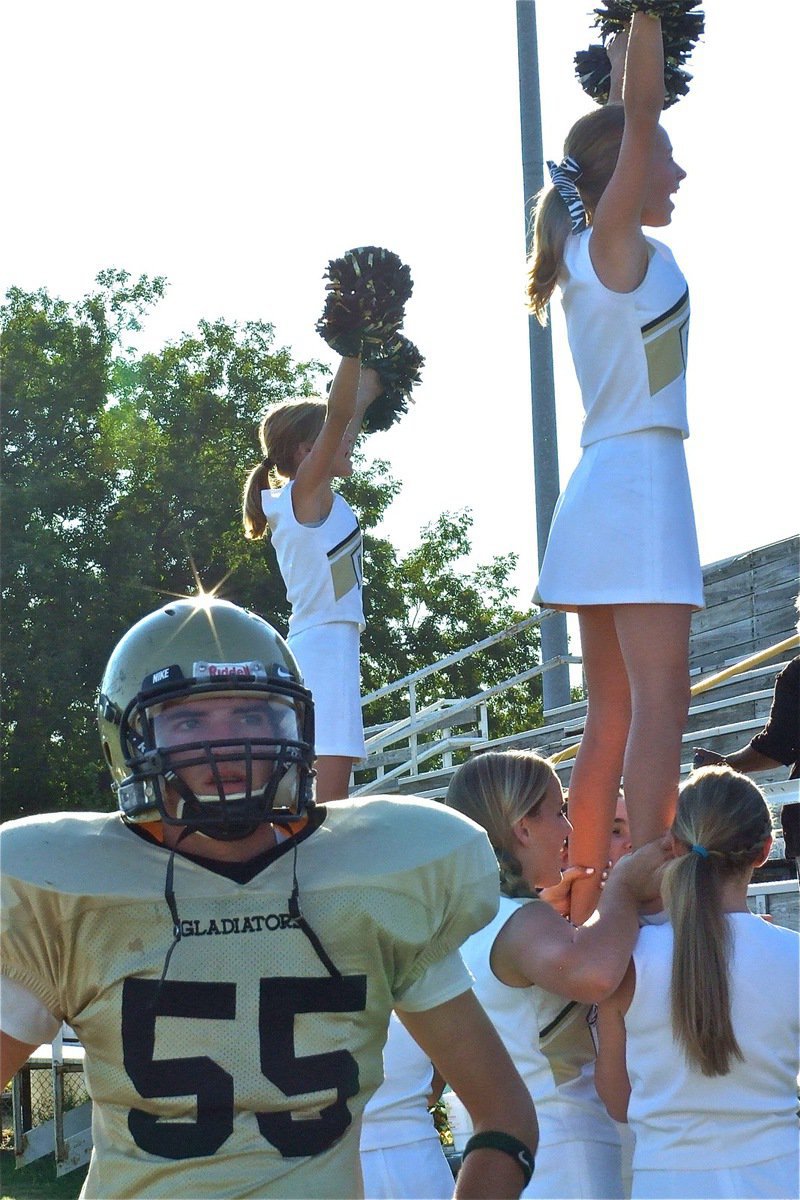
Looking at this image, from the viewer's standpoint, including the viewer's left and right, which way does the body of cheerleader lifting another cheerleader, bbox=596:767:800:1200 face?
facing away from the viewer

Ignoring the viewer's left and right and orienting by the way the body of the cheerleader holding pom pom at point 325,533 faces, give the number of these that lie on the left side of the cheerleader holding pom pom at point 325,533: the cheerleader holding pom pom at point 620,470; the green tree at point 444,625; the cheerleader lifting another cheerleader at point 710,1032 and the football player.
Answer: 1

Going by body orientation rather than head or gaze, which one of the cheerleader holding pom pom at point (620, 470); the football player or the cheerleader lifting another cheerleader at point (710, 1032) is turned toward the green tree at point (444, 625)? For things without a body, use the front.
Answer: the cheerleader lifting another cheerleader at point (710, 1032)

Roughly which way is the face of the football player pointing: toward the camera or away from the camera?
toward the camera

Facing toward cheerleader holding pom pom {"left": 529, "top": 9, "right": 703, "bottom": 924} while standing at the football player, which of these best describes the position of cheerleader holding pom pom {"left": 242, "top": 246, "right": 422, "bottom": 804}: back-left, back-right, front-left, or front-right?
front-left

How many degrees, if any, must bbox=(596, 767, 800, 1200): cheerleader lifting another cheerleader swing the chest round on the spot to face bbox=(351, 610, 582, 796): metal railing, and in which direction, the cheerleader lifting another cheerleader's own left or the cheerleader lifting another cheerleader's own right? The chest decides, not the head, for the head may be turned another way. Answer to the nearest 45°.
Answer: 0° — they already face it

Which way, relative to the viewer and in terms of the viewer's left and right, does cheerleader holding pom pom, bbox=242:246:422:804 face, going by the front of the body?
facing to the right of the viewer

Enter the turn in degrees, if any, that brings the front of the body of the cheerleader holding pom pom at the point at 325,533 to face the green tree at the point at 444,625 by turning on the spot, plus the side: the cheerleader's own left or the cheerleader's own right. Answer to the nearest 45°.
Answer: approximately 90° to the cheerleader's own left

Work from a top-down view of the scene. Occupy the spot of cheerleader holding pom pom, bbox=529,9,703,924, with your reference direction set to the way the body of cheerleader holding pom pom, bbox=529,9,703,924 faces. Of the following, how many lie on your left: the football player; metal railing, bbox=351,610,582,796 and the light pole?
2

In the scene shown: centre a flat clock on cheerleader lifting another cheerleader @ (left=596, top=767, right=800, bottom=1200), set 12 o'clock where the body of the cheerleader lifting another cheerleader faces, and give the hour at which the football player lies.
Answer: The football player is roughly at 7 o'clock from the cheerleader lifting another cheerleader.

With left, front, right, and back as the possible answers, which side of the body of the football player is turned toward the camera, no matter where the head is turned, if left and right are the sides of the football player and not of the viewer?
front

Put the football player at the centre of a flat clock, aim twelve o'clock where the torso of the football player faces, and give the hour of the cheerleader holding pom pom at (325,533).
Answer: The cheerleader holding pom pom is roughly at 6 o'clock from the football player.

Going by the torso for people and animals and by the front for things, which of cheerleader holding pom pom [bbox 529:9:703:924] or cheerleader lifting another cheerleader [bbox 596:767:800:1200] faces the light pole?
cheerleader lifting another cheerleader [bbox 596:767:800:1200]

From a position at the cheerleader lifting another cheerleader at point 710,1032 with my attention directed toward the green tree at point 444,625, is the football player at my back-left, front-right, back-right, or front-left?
back-left

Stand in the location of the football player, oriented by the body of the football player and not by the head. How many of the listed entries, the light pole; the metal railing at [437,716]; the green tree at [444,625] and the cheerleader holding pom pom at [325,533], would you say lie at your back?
4

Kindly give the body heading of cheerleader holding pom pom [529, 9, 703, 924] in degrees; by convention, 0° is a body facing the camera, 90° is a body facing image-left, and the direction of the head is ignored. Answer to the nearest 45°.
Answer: approximately 270°

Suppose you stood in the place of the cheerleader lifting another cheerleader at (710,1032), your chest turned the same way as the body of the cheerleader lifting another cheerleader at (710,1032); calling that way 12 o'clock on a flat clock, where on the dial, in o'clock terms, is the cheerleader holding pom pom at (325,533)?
the cheerleader holding pom pom at (325,533) is roughly at 11 o'clock from the cheerleader lifting another cheerleader at (710,1032).
